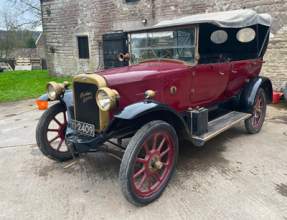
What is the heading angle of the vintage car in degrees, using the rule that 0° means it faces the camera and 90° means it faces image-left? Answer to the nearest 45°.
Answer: approximately 45°
